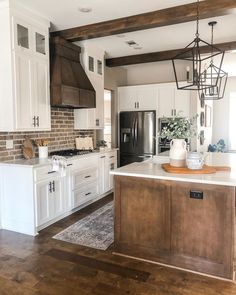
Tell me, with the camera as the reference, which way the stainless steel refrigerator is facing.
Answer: facing the viewer

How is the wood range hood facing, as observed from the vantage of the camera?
facing the viewer and to the right of the viewer

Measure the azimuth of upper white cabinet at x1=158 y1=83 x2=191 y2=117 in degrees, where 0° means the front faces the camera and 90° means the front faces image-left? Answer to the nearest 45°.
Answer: approximately 0°

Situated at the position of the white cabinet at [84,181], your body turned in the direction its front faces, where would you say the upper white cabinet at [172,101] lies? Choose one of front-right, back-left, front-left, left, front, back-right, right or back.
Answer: left

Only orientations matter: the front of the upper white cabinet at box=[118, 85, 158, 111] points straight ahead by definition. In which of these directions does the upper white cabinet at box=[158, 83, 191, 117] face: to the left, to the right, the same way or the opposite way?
the same way

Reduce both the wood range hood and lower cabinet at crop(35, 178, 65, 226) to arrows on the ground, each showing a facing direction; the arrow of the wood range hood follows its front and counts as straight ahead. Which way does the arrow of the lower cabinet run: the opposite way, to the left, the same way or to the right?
the same way

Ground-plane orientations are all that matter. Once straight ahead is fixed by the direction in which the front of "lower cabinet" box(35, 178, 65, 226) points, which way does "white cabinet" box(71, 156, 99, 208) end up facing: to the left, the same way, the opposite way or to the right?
the same way

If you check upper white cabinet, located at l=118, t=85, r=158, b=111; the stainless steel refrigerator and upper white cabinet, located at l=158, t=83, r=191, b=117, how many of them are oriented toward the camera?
3

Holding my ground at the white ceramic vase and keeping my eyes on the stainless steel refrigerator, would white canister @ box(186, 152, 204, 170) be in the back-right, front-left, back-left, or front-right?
back-right

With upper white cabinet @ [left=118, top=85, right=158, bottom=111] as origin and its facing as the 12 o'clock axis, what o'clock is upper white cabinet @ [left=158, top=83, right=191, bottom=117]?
upper white cabinet @ [left=158, top=83, right=191, bottom=117] is roughly at 10 o'clock from upper white cabinet @ [left=118, top=85, right=158, bottom=111].

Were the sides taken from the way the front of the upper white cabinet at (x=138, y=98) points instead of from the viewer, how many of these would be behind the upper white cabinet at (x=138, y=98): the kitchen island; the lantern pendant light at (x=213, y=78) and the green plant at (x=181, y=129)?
0

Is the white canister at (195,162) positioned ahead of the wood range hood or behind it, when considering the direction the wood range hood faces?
ahead

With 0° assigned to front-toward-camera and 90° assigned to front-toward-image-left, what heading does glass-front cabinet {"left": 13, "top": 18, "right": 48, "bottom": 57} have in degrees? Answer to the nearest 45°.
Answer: approximately 315°

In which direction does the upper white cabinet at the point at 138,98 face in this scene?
toward the camera

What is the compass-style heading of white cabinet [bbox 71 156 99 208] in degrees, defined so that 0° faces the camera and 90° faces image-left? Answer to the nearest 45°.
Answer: approximately 315°
